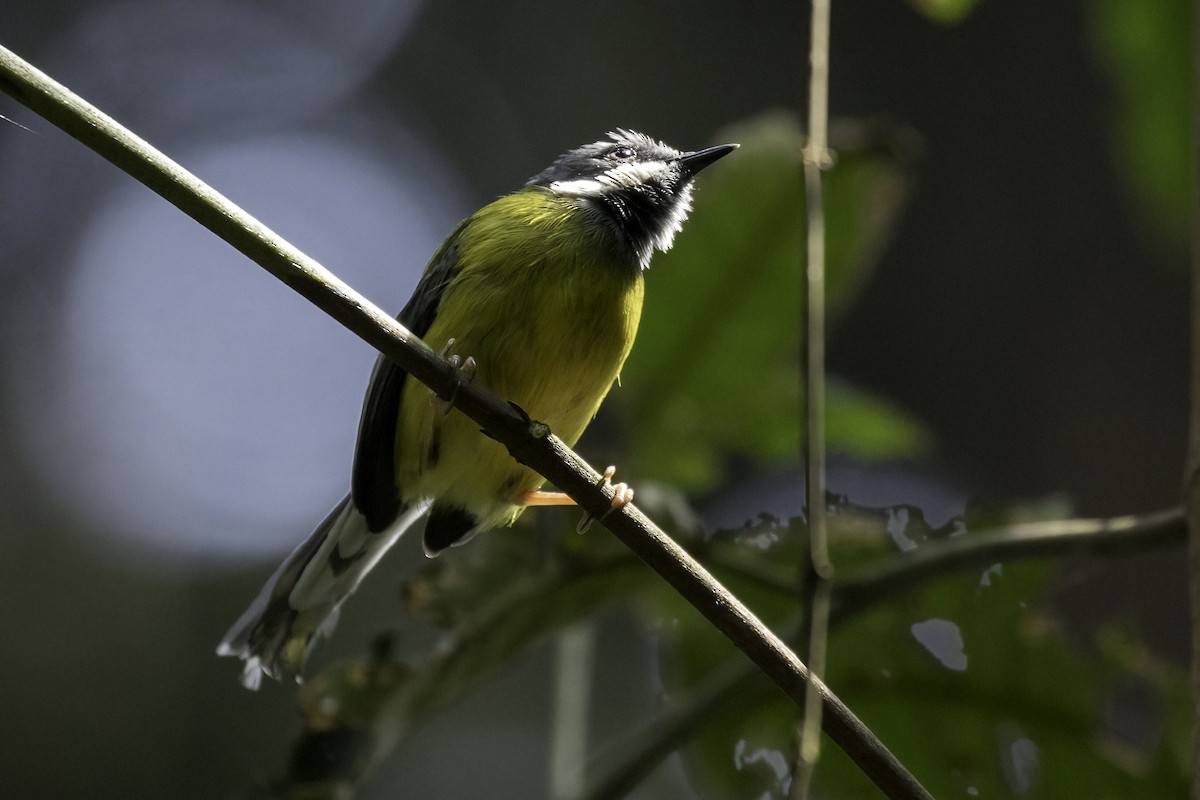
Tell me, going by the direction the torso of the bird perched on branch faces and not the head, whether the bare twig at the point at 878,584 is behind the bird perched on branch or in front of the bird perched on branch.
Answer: in front

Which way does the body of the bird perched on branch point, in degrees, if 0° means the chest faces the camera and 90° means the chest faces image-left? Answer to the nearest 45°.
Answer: approximately 315°
